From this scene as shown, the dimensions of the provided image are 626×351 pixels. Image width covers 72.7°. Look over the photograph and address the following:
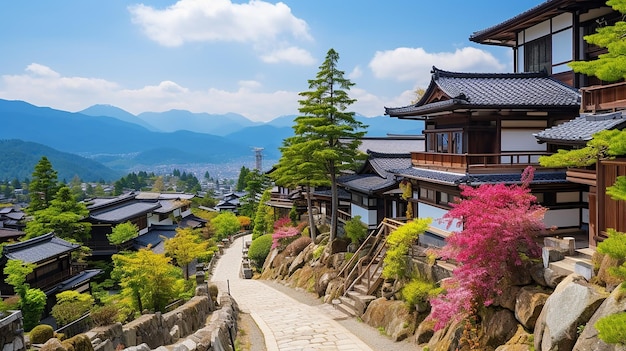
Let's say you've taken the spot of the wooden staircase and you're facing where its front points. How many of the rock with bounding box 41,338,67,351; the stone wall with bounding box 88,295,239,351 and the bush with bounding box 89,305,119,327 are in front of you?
3

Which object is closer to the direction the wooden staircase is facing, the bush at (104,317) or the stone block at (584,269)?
the bush

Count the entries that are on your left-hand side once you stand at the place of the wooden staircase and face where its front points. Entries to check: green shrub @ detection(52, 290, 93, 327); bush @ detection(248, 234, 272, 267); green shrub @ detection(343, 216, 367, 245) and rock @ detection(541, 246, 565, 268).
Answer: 1

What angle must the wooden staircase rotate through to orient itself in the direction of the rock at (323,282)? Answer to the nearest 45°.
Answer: approximately 90° to its right

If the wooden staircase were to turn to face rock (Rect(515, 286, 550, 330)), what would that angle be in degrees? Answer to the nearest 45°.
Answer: approximately 90° to its left

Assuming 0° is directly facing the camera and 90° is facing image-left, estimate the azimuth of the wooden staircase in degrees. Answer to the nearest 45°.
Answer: approximately 45°

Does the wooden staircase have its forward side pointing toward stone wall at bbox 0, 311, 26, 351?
yes

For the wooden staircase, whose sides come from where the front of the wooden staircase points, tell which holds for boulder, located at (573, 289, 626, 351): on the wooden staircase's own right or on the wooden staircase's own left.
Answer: on the wooden staircase's own left

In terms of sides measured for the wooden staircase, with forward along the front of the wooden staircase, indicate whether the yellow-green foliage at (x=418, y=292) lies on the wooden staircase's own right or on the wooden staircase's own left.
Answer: on the wooden staircase's own left

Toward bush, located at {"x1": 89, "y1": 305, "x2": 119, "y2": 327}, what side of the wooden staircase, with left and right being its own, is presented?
front

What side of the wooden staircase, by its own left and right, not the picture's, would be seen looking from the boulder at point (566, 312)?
left

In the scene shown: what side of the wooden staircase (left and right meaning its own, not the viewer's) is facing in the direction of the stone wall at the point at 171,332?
front

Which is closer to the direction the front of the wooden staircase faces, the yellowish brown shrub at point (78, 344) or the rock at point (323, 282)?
the yellowish brown shrub
